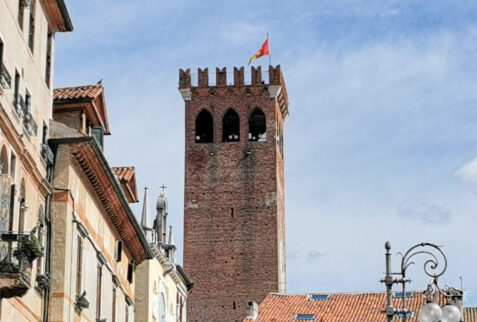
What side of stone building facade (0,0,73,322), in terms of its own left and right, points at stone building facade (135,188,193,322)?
left

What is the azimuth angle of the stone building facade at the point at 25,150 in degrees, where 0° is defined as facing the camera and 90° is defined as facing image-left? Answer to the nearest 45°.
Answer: approximately 270°
